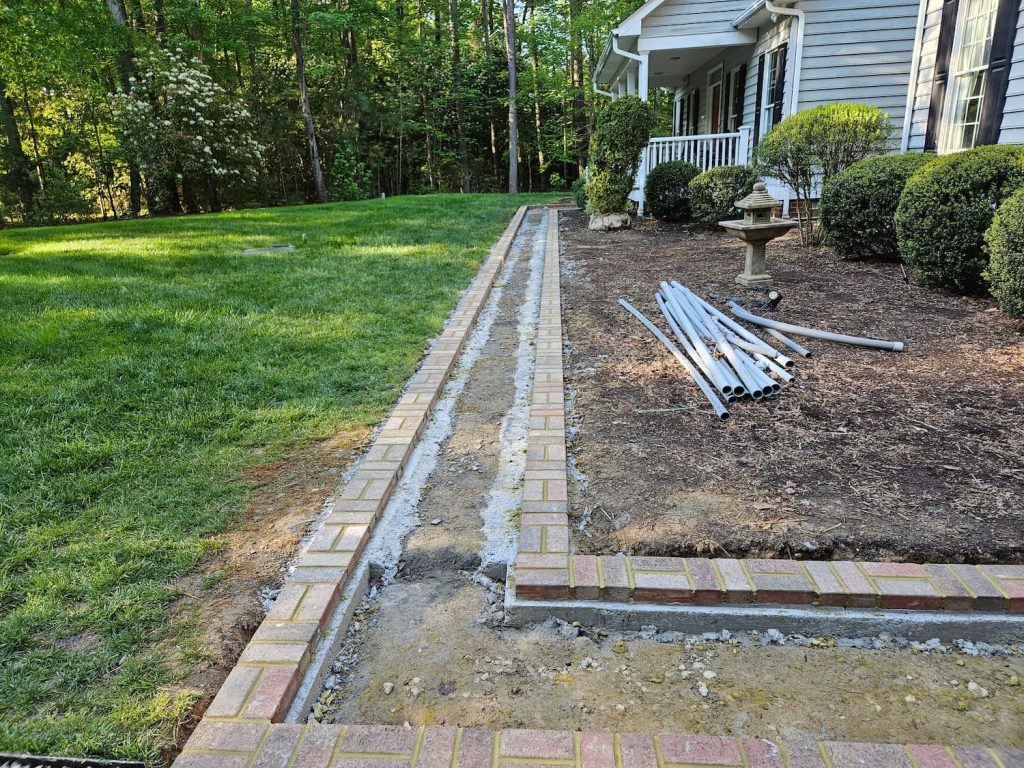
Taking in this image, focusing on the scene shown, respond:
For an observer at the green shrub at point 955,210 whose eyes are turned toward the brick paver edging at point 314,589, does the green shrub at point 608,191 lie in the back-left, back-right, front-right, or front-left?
back-right

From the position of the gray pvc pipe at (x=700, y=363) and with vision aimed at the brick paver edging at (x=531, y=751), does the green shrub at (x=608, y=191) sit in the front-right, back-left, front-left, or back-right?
back-right

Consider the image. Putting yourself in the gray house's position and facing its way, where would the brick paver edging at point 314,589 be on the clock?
The brick paver edging is roughly at 11 o'clock from the gray house.

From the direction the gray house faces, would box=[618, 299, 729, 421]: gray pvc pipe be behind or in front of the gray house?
in front

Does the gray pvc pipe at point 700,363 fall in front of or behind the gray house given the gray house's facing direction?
in front

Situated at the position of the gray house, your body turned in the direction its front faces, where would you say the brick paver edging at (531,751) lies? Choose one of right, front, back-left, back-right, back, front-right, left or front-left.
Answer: front-left

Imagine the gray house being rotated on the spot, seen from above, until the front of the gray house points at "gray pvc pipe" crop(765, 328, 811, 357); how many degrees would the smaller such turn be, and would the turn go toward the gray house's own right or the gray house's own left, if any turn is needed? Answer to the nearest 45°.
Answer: approximately 45° to the gray house's own left

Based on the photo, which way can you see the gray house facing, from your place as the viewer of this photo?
facing the viewer and to the left of the viewer

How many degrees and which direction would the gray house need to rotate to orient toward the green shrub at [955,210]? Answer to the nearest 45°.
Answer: approximately 45° to its left

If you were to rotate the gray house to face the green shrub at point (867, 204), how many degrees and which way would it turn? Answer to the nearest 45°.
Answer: approximately 45° to its left

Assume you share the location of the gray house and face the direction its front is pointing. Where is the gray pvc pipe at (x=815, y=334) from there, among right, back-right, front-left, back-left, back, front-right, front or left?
front-left

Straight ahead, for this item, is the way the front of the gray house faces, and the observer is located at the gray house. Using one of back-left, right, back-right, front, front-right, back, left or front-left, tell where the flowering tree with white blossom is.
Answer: front-right
